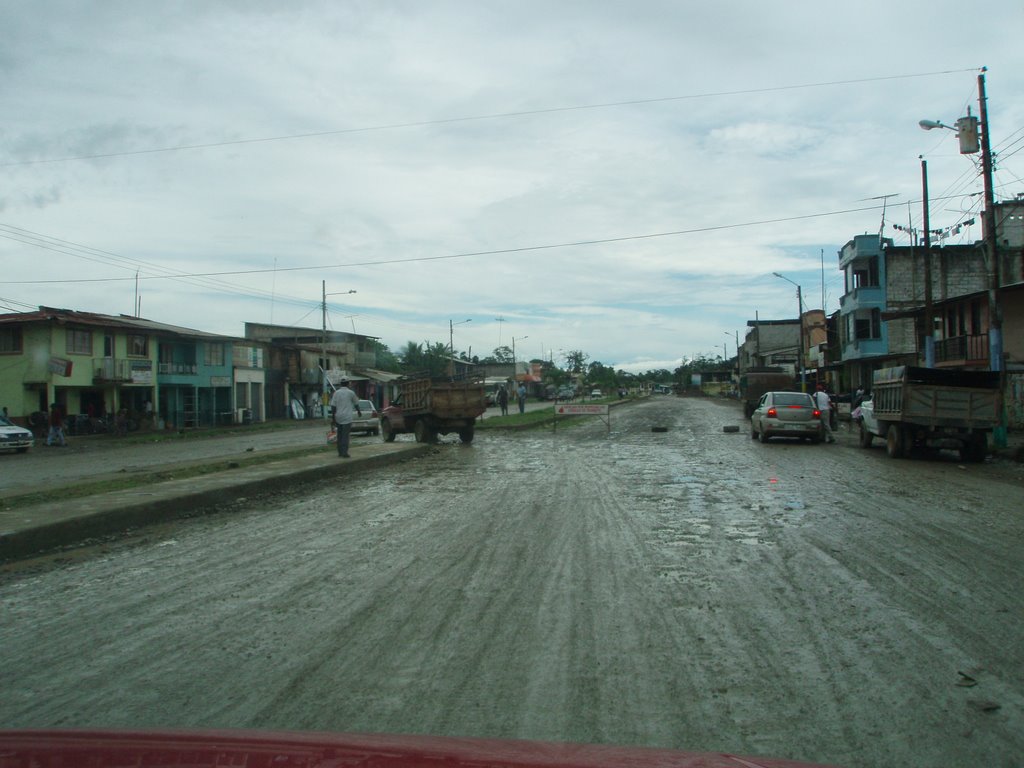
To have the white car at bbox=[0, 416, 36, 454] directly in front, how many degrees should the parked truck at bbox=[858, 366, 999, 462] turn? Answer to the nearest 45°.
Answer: approximately 45° to its left

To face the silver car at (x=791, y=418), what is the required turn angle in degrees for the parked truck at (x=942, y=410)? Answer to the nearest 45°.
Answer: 0° — it already faces it

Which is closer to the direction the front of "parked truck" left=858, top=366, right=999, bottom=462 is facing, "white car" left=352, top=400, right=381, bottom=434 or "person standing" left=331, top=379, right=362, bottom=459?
the white car

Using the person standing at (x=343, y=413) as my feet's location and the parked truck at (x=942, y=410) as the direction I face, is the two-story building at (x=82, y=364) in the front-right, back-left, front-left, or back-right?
back-left

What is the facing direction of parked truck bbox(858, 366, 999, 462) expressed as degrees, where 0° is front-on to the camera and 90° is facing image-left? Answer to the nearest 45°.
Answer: approximately 135°

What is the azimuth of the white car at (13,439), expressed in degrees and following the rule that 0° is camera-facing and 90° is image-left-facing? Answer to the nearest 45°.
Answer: approximately 315°

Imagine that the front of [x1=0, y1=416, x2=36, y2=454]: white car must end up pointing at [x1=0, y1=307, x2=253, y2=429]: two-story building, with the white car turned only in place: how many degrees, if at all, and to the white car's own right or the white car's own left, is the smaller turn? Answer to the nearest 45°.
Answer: approximately 135° to the white car's own left
